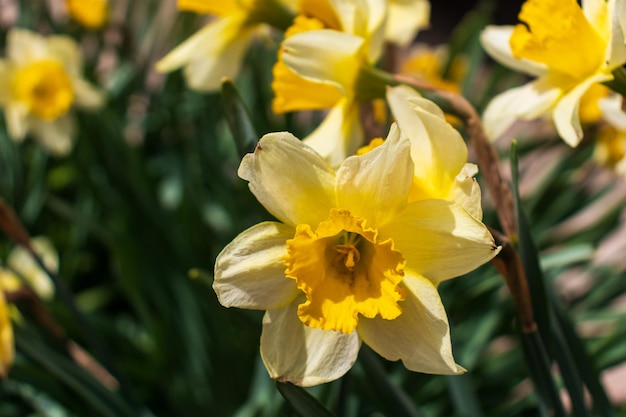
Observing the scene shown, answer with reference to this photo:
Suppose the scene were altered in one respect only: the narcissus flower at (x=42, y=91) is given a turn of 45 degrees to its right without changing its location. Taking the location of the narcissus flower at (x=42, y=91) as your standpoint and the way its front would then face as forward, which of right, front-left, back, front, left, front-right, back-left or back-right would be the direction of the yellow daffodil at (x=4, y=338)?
front-left

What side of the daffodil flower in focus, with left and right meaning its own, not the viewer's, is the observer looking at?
front

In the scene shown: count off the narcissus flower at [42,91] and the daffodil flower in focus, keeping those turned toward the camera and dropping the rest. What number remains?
2

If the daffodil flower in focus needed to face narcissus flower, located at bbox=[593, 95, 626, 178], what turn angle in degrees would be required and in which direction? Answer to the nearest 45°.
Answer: approximately 135° to its left

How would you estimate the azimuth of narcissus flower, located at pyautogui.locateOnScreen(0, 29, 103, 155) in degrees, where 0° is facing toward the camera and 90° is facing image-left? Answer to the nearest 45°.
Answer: approximately 0°

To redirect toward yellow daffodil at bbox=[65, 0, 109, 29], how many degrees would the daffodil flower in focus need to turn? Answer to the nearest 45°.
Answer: approximately 135° to its right
